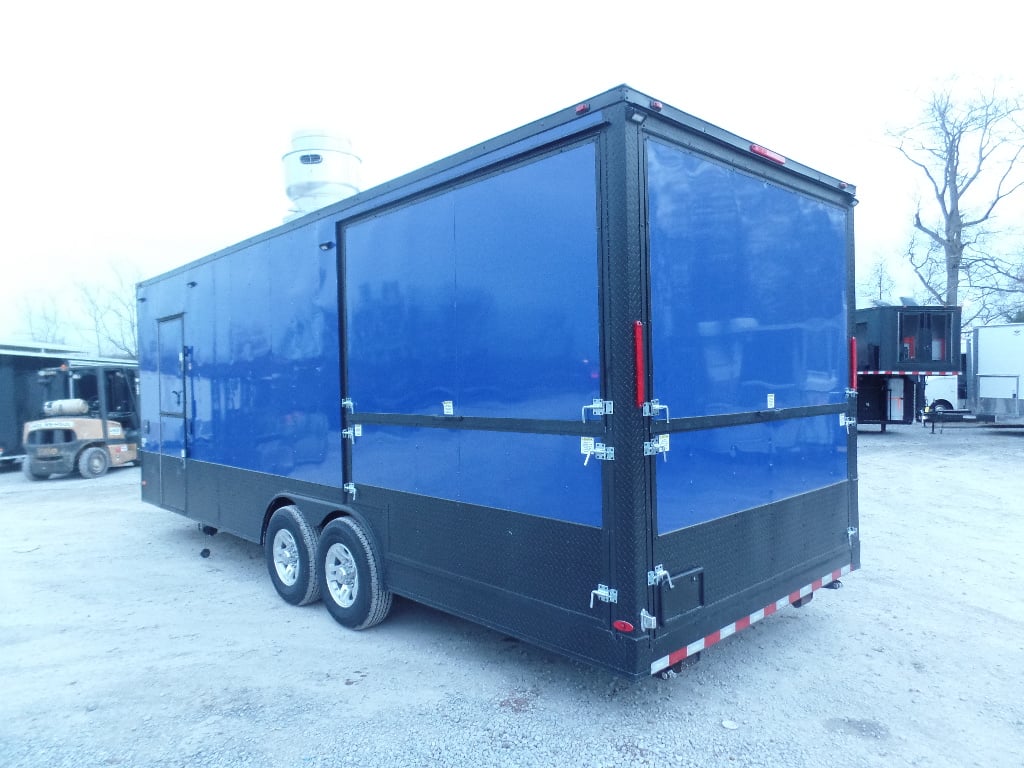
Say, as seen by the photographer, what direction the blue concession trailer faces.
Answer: facing away from the viewer and to the left of the viewer

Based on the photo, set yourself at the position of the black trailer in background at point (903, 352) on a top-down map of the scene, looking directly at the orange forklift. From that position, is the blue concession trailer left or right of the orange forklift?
left

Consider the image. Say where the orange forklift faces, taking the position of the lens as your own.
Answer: facing away from the viewer and to the right of the viewer

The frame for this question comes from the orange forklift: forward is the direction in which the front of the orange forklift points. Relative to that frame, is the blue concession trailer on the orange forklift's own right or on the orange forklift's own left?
on the orange forklift's own right

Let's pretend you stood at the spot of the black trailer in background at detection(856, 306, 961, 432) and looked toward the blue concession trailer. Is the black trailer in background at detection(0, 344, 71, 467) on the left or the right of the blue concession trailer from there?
right

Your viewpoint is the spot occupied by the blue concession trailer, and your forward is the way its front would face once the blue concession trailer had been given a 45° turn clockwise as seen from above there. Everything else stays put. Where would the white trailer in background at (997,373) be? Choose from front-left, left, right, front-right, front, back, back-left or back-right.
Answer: front-right

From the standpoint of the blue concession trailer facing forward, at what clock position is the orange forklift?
The orange forklift is roughly at 12 o'clock from the blue concession trailer.

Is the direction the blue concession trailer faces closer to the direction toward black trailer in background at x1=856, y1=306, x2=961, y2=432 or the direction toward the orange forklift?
the orange forklift

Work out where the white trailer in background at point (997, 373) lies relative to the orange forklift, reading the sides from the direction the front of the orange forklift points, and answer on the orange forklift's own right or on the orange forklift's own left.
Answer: on the orange forklift's own right

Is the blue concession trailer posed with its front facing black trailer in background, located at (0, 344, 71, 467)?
yes

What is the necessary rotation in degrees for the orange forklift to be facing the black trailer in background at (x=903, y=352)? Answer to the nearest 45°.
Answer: approximately 90° to its right

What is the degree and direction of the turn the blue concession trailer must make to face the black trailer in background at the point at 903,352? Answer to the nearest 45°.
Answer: approximately 90° to its right

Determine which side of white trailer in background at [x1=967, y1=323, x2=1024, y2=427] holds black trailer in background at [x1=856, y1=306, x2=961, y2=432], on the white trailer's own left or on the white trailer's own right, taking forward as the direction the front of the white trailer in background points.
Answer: on the white trailer's own left
